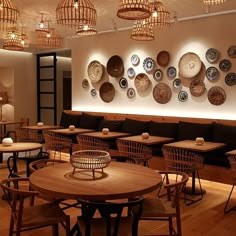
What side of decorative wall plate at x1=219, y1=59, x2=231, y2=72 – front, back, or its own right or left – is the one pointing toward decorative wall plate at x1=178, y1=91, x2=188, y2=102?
right

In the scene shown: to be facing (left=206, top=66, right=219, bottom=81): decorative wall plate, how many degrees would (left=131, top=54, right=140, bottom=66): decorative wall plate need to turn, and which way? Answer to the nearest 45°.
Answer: approximately 90° to its left

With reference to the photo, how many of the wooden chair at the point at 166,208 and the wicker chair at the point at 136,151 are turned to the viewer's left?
1

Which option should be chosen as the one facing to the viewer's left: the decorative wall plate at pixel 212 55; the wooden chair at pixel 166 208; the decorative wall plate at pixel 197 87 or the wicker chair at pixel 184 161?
the wooden chair at pixel 166 208

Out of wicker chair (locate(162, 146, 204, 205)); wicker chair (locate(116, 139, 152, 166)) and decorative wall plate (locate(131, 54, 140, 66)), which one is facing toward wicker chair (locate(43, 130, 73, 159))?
the decorative wall plate

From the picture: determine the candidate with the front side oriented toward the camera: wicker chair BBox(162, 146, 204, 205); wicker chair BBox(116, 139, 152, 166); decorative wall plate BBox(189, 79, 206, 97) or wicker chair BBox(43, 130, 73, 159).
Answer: the decorative wall plate

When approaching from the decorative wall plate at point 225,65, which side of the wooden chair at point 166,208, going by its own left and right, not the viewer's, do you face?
right

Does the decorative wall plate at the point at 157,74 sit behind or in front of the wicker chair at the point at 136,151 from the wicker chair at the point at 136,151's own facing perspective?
in front

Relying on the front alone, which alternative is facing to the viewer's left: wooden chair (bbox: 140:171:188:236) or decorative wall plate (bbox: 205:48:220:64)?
the wooden chair

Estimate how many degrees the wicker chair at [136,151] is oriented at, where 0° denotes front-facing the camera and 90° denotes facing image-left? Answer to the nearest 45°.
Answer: approximately 225°

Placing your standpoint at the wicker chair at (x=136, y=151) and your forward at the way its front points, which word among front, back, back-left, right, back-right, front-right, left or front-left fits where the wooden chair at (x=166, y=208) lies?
back-right

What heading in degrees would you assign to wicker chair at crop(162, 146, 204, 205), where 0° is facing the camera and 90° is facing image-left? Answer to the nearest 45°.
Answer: approximately 225°
